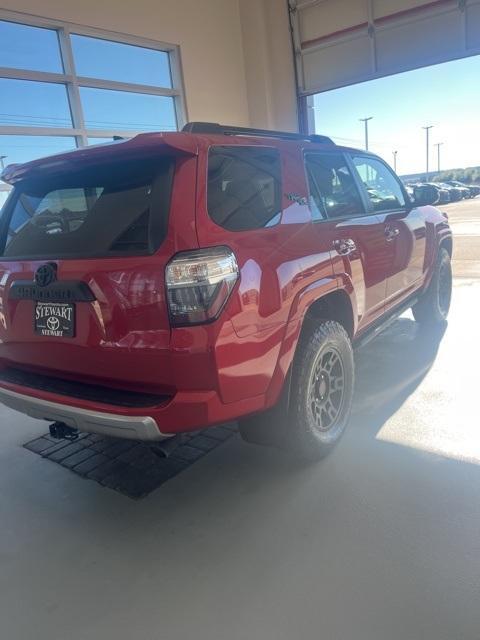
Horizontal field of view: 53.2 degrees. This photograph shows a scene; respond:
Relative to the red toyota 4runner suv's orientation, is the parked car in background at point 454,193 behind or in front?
in front

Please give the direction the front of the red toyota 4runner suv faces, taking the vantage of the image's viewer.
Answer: facing away from the viewer and to the right of the viewer
